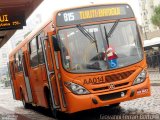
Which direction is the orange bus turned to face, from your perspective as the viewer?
facing the viewer and to the right of the viewer
